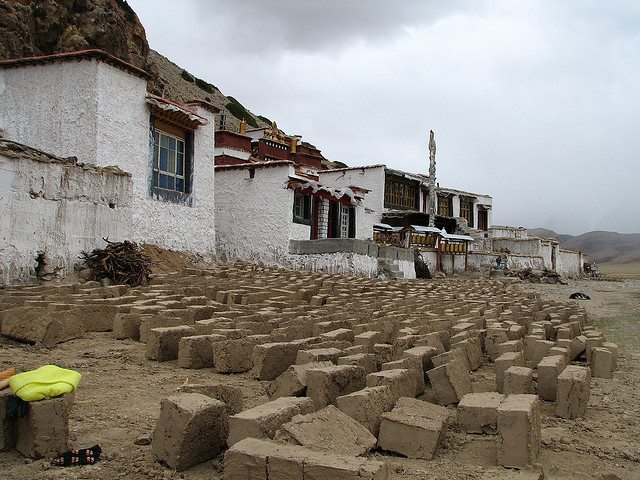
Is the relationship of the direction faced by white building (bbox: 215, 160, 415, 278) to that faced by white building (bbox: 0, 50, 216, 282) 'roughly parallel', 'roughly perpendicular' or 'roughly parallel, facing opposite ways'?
roughly parallel

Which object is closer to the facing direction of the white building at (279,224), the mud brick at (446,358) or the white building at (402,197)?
the mud brick

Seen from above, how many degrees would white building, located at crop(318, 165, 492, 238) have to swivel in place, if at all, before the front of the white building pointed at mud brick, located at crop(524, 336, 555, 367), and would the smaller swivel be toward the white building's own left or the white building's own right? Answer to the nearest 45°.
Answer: approximately 45° to the white building's own right

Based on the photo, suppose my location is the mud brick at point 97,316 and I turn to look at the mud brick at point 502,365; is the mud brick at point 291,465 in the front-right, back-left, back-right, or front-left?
front-right

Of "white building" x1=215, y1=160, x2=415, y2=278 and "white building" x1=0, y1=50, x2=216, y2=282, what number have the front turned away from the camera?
0

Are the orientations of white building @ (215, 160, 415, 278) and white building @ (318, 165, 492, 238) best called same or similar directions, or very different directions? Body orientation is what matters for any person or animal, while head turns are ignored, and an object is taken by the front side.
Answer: same or similar directions

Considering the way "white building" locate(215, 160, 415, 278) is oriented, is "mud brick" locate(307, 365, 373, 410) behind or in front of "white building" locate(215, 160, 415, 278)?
in front

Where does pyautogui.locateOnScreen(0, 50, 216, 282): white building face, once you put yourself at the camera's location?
facing the viewer and to the right of the viewer

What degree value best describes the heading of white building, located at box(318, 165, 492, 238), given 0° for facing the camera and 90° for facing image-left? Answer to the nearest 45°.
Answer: approximately 315°

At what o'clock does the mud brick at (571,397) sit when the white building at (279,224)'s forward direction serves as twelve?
The mud brick is roughly at 1 o'clock from the white building.

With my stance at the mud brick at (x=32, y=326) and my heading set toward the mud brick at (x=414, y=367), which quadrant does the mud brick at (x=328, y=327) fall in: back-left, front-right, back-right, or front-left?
front-left

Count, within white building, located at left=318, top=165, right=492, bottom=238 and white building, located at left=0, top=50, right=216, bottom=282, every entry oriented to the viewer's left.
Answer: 0

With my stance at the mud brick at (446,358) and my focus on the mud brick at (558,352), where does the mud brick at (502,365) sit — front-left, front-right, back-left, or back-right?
front-right

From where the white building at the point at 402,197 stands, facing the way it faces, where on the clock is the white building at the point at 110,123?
the white building at the point at 110,123 is roughly at 2 o'clock from the white building at the point at 402,197.

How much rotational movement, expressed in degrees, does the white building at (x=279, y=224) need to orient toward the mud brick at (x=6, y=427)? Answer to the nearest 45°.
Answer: approximately 45° to its right

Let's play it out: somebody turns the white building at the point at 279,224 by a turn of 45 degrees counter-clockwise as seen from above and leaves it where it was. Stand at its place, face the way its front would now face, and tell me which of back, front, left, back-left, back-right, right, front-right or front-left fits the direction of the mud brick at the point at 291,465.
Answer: right

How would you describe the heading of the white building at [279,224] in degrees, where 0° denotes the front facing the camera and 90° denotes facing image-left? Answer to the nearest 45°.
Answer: approximately 315°

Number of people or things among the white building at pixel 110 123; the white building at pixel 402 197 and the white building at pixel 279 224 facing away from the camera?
0

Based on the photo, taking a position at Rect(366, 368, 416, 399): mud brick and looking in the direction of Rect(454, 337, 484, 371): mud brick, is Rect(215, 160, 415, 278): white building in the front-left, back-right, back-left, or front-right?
front-left
